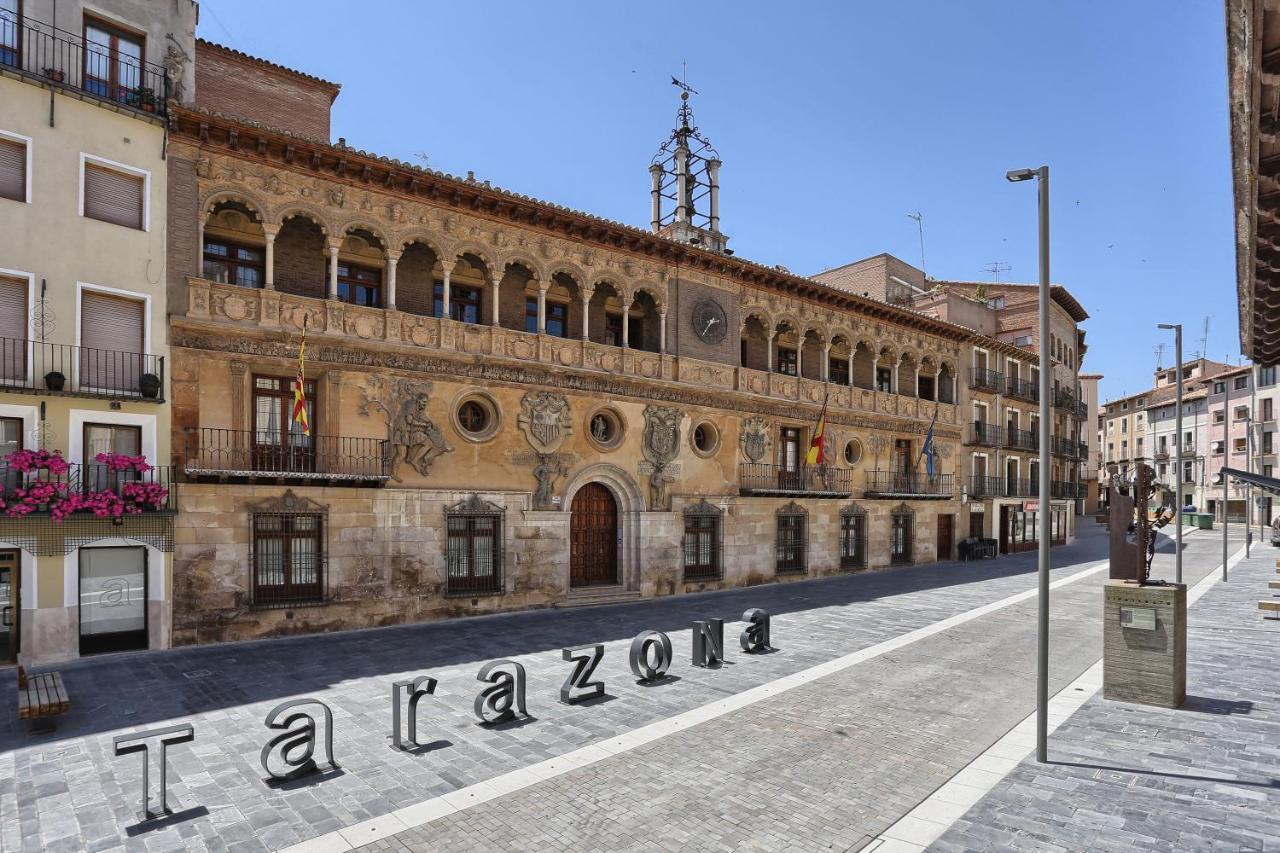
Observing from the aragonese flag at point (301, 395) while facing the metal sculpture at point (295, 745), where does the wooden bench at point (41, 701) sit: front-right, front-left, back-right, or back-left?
front-right

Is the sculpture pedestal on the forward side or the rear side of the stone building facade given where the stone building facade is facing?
on the forward side

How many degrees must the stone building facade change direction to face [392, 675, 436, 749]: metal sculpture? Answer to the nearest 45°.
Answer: approximately 45° to its right

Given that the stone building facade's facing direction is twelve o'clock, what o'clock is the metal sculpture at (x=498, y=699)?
The metal sculpture is roughly at 1 o'clock from the stone building facade.

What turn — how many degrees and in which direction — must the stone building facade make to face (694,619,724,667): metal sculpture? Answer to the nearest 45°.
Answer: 0° — it already faces it

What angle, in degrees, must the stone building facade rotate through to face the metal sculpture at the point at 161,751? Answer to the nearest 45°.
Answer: approximately 45° to its right

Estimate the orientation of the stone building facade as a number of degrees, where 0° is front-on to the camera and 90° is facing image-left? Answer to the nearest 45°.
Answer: approximately 315°

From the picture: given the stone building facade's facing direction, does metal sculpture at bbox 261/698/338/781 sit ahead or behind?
ahead

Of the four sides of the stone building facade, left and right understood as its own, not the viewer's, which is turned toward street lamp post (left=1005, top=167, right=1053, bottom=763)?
front
